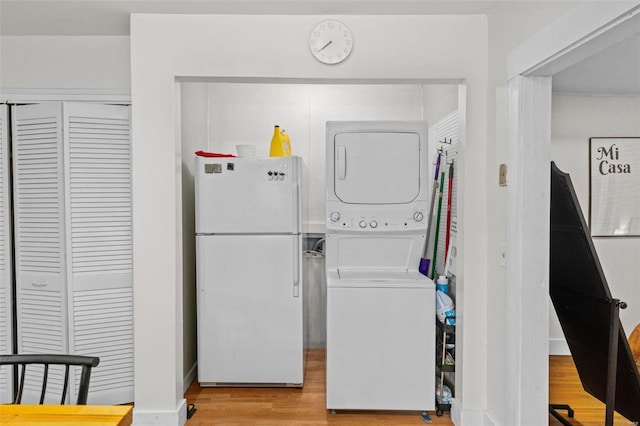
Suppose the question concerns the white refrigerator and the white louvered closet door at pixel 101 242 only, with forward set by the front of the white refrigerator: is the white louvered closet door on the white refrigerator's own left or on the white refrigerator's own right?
on the white refrigerator's own right

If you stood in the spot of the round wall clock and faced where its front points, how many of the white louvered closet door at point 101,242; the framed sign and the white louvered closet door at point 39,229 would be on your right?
2

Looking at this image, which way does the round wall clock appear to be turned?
toward the camera

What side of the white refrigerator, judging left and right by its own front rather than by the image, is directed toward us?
front

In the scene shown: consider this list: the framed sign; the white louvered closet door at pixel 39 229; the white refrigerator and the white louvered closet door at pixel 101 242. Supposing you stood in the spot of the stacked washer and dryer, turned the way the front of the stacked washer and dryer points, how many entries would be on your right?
3

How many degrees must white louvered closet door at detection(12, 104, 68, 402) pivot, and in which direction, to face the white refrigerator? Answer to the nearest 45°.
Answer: approximately 90° to its left

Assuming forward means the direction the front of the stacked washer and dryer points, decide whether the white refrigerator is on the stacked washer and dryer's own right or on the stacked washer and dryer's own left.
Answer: on the stacked washer and dryer's own right

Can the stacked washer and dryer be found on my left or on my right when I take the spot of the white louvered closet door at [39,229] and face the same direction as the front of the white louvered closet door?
on my left

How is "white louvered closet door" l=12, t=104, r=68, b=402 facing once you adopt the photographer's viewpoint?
facing the viewer

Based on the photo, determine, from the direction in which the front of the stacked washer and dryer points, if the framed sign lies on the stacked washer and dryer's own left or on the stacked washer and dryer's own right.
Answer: on the stacked washer and dryer's own left

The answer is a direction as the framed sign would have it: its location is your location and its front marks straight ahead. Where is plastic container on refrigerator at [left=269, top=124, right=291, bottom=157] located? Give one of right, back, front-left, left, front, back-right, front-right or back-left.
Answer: front-right

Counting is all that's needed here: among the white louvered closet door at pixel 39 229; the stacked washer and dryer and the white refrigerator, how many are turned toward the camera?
3
